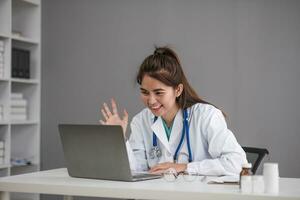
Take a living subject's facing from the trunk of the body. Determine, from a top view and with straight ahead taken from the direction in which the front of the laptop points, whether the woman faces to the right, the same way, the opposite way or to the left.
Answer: the opposite way

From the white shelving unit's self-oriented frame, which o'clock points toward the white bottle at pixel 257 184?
The white bottle is roughly at 1 o'clock from the white shelving unit.

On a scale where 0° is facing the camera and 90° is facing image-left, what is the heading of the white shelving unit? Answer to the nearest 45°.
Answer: approximately 315°

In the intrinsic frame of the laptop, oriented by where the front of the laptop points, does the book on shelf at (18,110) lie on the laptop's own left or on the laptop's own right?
on the laptop's own left

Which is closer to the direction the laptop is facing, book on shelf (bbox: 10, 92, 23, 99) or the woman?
the woman

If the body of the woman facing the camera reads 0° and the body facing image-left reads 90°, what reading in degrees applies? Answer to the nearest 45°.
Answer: approximately 45°

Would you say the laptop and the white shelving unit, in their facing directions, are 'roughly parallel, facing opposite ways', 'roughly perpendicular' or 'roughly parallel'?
roughly perpendicular

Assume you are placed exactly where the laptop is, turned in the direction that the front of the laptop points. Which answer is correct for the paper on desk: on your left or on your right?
on your right

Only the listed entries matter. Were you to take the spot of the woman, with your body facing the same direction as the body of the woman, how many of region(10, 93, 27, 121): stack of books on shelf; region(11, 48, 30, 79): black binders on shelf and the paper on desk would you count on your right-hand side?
2

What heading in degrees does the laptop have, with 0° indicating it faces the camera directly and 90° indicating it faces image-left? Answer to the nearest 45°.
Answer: approximately 225°
